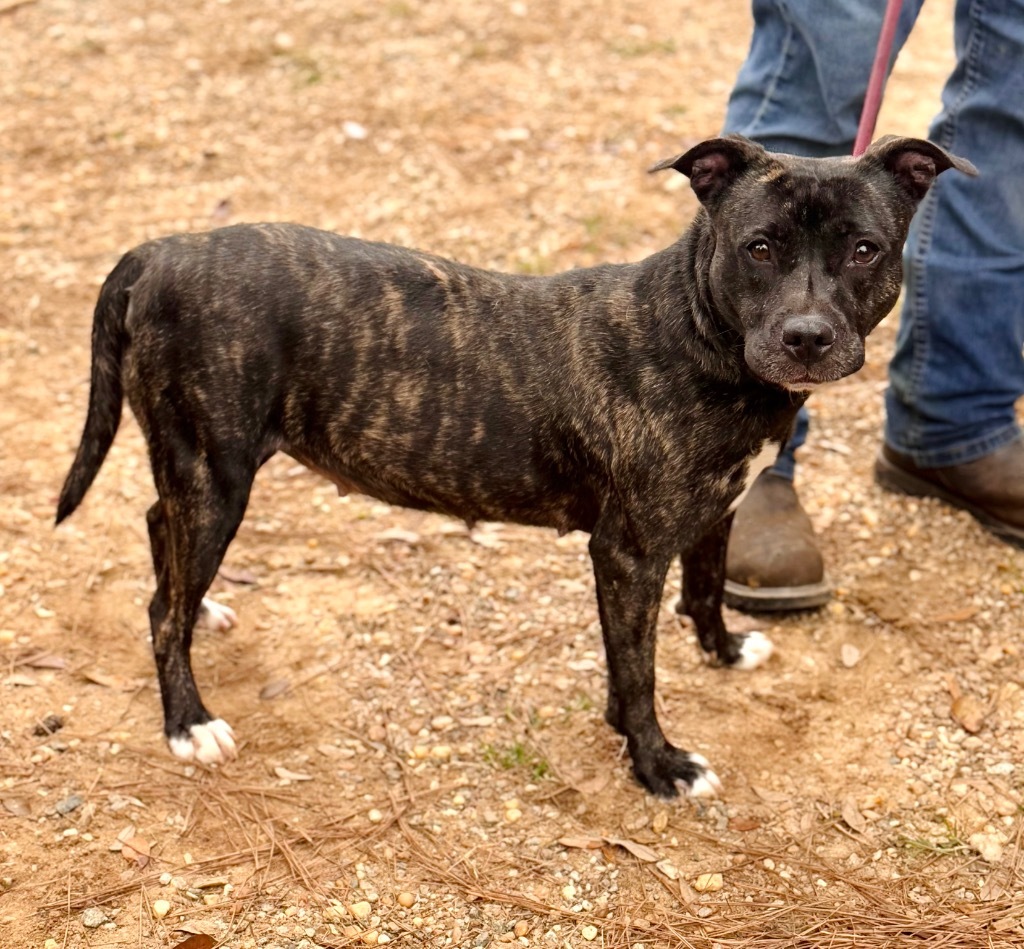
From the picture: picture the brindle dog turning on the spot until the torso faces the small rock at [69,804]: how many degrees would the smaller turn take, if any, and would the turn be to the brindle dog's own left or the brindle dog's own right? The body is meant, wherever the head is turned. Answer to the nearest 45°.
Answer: approximately 135° to the brindle dog's own right

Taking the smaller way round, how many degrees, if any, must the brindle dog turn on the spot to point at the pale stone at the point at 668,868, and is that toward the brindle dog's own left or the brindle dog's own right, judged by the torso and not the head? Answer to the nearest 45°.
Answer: approximately 45° to the brindle dog's own right

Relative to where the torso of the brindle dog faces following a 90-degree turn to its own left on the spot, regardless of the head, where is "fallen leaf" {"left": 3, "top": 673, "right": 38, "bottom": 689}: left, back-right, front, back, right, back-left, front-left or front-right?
left

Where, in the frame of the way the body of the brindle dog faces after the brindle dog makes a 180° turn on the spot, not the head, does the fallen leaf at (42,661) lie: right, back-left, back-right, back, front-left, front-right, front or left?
front

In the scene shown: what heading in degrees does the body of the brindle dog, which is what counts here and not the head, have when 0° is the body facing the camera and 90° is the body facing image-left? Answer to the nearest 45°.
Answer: approximately 270°

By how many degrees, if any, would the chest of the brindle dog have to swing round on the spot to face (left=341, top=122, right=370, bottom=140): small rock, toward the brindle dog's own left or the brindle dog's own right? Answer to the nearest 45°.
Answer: approximately 90° to the brindle dog's own left

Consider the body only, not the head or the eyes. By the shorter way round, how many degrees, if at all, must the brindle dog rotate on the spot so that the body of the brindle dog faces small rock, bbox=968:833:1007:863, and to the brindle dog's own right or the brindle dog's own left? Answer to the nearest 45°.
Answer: approximately 45° to the brindle dog's own right

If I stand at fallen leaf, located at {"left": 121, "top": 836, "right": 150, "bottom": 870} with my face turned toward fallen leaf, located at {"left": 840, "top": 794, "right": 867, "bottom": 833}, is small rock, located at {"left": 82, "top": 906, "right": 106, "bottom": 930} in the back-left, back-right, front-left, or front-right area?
back-right

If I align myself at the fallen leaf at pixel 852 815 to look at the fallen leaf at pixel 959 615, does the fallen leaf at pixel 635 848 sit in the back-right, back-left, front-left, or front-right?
back-left

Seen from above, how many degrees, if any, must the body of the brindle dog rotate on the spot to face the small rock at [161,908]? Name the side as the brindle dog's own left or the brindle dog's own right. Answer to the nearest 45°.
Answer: approximately 135° to the brindle dog's own right
